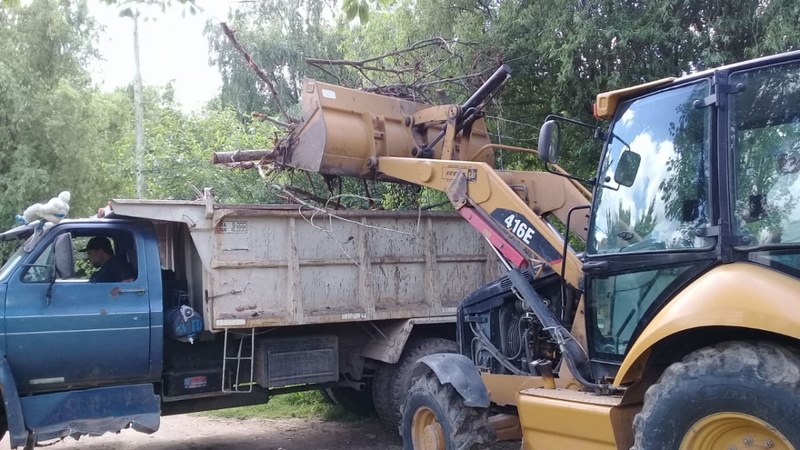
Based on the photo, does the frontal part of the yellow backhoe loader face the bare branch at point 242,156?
yes

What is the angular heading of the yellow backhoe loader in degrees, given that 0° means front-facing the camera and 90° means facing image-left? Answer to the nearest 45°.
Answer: approximately 135°

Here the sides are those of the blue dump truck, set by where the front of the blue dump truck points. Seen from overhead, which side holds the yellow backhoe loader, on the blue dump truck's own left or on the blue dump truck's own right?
on the blue dump truck's own left

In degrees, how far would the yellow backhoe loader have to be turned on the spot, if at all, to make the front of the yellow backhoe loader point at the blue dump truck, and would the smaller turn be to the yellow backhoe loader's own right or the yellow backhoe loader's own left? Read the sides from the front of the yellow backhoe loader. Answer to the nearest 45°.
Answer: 0° — it already faces it

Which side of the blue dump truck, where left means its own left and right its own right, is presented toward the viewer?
left
